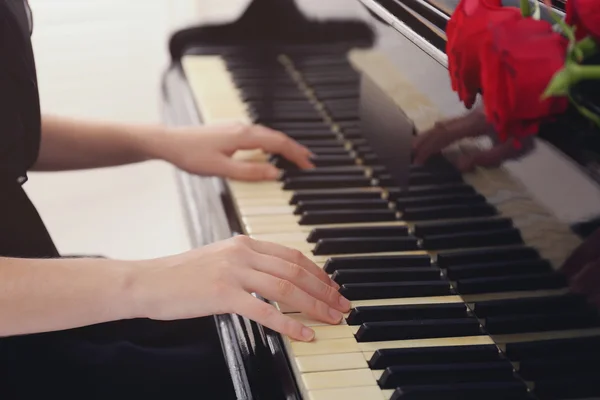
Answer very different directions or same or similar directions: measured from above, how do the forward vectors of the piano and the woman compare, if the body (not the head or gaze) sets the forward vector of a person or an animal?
very different directions

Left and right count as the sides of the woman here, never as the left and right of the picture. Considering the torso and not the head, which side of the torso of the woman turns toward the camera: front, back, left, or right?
right

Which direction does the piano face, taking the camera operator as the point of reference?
facing to the left of the viewer

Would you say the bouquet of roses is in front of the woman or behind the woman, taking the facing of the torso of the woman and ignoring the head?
in front

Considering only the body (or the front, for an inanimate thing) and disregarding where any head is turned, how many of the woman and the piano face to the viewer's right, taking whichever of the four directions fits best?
1
